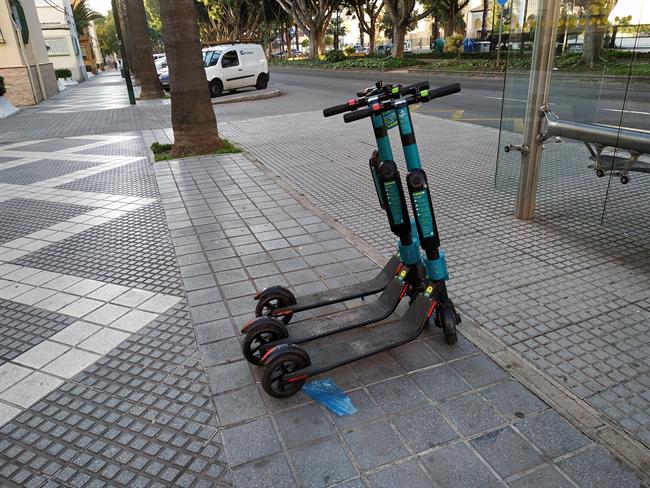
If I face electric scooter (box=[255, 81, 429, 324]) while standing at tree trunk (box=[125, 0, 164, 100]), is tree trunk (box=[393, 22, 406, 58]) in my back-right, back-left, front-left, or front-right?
back-left

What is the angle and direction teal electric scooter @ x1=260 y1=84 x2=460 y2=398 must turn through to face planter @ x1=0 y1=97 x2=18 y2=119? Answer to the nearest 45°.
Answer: approximately 90° to its left

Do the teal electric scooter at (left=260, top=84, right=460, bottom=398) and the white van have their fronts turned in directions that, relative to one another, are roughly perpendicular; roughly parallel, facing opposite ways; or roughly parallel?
roughly parallel, facing opposite ways

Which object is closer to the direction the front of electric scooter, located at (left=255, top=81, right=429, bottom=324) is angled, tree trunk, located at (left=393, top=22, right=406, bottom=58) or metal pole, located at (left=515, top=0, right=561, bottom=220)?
the metal pole

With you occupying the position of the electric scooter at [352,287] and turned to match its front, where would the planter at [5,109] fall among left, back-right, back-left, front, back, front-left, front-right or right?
left

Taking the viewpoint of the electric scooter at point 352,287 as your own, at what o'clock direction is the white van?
The white van is roughly at 10 o'clock from the electric scooter.

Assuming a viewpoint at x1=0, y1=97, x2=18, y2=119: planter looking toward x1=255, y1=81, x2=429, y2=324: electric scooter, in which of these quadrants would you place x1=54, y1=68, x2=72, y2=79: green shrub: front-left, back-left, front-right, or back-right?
back-left

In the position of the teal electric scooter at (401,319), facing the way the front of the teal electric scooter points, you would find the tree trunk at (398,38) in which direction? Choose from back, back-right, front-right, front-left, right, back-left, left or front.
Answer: front-left

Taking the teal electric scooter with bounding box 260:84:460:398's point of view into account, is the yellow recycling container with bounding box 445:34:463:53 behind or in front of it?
in front

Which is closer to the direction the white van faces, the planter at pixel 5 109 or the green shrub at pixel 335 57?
the planter

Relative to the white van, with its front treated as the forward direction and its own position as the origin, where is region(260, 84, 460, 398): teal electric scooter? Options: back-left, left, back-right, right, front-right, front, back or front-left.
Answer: front-left

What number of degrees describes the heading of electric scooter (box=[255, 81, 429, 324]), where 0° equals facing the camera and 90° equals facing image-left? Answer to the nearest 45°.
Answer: approximately 225°

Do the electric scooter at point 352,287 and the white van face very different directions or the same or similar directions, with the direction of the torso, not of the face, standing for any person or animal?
very different directions

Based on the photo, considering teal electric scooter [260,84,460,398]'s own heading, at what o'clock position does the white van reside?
The white van is roughly at 10 o'clock from the teal electric scooter.

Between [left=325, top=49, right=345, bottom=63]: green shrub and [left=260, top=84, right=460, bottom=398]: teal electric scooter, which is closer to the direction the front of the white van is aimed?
the teal electric scooter

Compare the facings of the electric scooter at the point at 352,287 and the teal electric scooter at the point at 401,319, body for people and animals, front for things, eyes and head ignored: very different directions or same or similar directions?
same or similar directions

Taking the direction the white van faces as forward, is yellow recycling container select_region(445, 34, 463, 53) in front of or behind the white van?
behind
